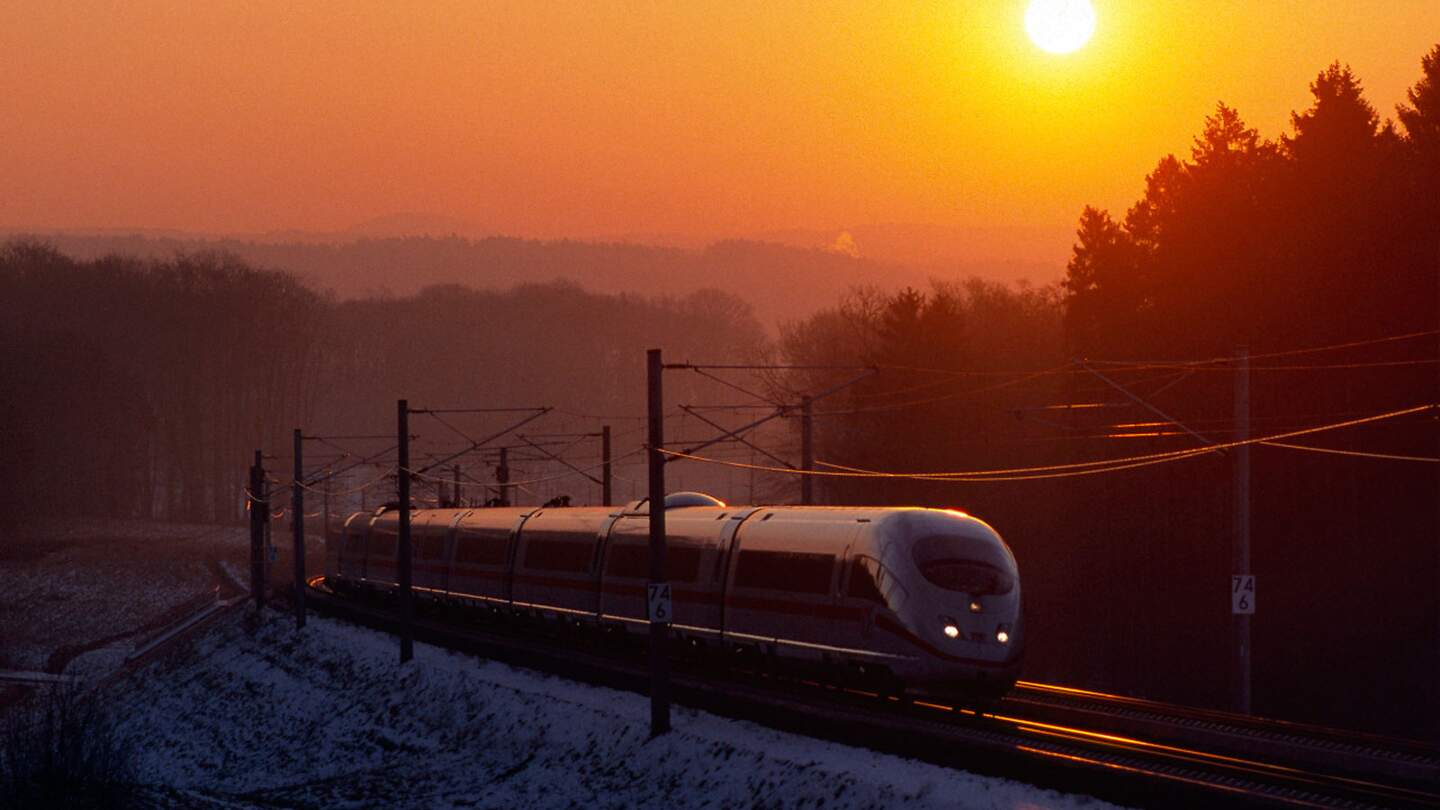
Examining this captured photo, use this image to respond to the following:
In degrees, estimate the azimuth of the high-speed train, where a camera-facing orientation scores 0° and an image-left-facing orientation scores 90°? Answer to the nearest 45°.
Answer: approximately 315°

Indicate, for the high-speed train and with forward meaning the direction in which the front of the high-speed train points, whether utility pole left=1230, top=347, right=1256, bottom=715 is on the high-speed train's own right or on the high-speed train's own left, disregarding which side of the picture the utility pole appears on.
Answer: on the high-speed train's own left
